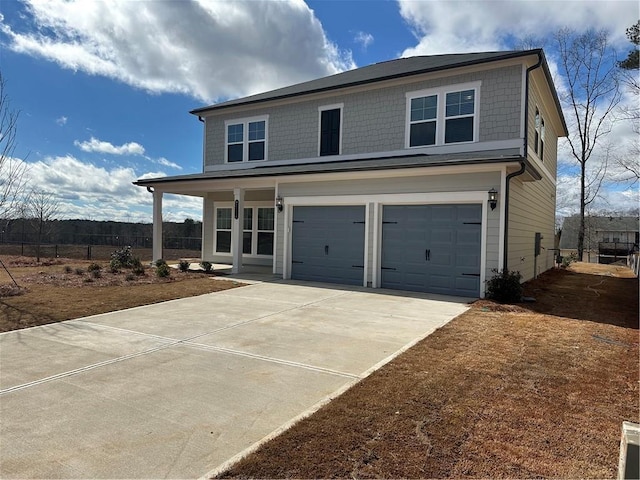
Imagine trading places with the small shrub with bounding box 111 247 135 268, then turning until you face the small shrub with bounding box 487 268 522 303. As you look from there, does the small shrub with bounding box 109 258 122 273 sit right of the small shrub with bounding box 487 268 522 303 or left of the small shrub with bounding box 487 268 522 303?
right

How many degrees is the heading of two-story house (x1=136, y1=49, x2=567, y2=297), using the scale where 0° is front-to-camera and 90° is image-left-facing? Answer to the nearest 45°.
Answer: approximately 45°

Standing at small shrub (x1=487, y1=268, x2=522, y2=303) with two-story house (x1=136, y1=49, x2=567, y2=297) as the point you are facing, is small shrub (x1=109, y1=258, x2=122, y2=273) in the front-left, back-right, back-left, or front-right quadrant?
front-left

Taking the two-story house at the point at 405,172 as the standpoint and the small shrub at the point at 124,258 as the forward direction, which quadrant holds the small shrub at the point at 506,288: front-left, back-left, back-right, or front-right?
back-left

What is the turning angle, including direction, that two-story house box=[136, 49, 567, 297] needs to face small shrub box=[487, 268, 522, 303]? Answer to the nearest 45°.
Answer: approximately 90° to its left

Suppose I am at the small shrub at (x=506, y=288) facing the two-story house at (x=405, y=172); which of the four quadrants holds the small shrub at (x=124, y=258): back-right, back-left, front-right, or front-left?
front-left

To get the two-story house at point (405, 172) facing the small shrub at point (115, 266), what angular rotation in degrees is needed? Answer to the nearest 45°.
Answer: approximately 45° to its right

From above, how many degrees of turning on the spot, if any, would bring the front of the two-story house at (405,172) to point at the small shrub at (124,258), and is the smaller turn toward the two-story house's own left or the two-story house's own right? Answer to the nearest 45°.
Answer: approximately 45° to the two-story house's own right
